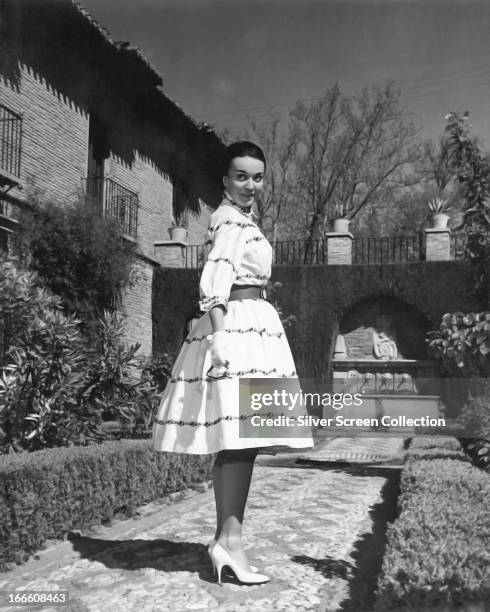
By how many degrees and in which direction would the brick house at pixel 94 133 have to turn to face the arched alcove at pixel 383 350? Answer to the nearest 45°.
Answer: approximately 45° to its left

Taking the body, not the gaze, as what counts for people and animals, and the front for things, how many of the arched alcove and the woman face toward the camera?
1

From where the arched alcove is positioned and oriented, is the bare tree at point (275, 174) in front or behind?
behind

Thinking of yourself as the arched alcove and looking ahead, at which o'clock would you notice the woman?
The woman is roughly at 12 o'clock from the arched alcove.

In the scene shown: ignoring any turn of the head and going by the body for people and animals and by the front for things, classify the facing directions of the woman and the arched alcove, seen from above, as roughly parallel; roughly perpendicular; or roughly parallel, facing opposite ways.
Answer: roughly perpendicular

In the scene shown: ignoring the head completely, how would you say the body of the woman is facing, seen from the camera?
to the viewer's right

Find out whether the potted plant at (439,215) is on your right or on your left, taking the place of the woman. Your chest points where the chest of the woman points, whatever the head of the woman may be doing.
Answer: on your left

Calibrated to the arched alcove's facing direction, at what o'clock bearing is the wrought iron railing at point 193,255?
The wrought iron railing is roughly at 3 o'clock from the arched alcove.

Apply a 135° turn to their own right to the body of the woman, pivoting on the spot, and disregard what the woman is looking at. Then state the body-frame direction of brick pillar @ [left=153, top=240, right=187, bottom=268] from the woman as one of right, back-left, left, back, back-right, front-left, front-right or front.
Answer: back-right
